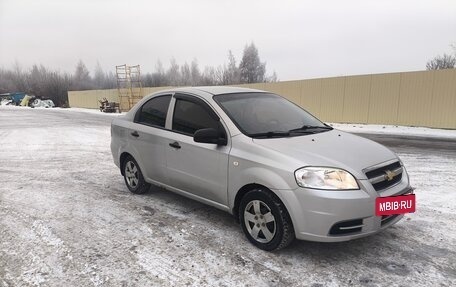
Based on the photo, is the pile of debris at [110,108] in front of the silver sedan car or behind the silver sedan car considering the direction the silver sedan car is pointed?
behind

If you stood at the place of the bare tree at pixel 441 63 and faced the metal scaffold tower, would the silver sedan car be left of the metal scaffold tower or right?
left

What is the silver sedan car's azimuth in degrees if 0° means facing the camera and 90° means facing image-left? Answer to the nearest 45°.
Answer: approximately 315°

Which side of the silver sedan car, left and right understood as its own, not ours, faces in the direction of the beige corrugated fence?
left

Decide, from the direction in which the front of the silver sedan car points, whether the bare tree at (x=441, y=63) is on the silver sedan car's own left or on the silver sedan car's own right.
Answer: on the silver sedan car's own left

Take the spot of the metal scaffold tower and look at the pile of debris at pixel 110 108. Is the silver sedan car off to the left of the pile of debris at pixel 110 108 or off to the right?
left

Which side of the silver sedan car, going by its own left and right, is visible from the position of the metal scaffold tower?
back
